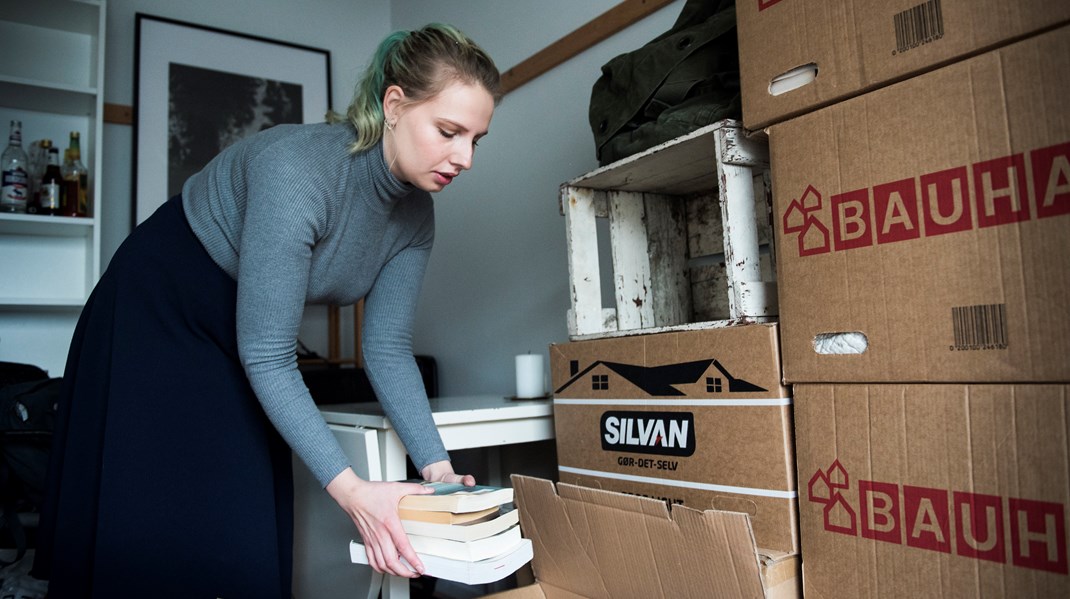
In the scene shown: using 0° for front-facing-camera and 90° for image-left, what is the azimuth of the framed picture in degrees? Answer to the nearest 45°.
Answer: approximately 315°

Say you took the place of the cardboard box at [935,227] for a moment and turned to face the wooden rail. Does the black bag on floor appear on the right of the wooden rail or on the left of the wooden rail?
left

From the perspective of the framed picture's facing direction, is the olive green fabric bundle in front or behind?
in front

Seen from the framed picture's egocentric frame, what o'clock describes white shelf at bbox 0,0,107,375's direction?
The white shelf is roughly at 4 o'clock from the framed picture.

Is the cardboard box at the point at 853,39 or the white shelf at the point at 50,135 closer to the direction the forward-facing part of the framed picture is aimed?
the cardboard box
